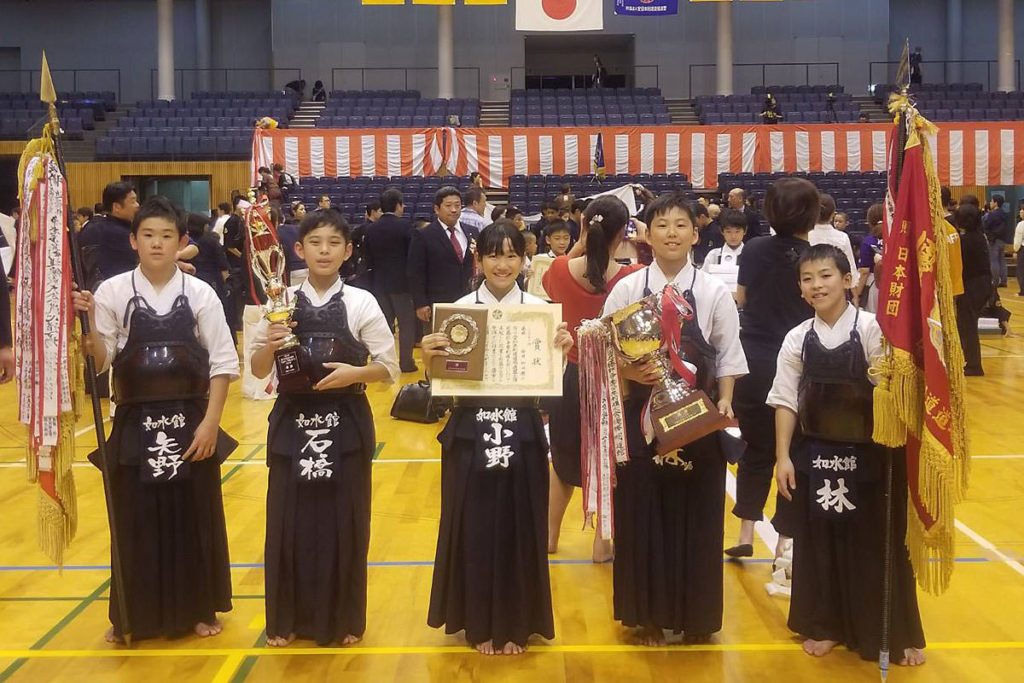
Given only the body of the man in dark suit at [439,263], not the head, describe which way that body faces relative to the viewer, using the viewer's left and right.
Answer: facing the viewer and to the right of the viewer

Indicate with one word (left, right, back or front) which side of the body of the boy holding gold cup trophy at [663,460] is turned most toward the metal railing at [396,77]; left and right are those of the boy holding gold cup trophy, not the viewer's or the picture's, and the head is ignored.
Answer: back

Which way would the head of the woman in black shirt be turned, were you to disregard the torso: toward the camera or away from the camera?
away from the camera

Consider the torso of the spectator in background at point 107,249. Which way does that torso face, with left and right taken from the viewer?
facing to the right of the viewer

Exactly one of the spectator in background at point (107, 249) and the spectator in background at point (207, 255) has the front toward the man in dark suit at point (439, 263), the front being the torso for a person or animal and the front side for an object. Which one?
the spectator in background at point (107, 249)

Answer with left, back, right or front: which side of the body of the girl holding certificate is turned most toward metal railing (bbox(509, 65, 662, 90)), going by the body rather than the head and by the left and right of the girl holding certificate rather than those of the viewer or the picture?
back

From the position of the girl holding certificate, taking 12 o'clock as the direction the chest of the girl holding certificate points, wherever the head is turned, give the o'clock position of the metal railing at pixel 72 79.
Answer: The metal railing is roughly at 5 o'clock from the girl holding certificate.
